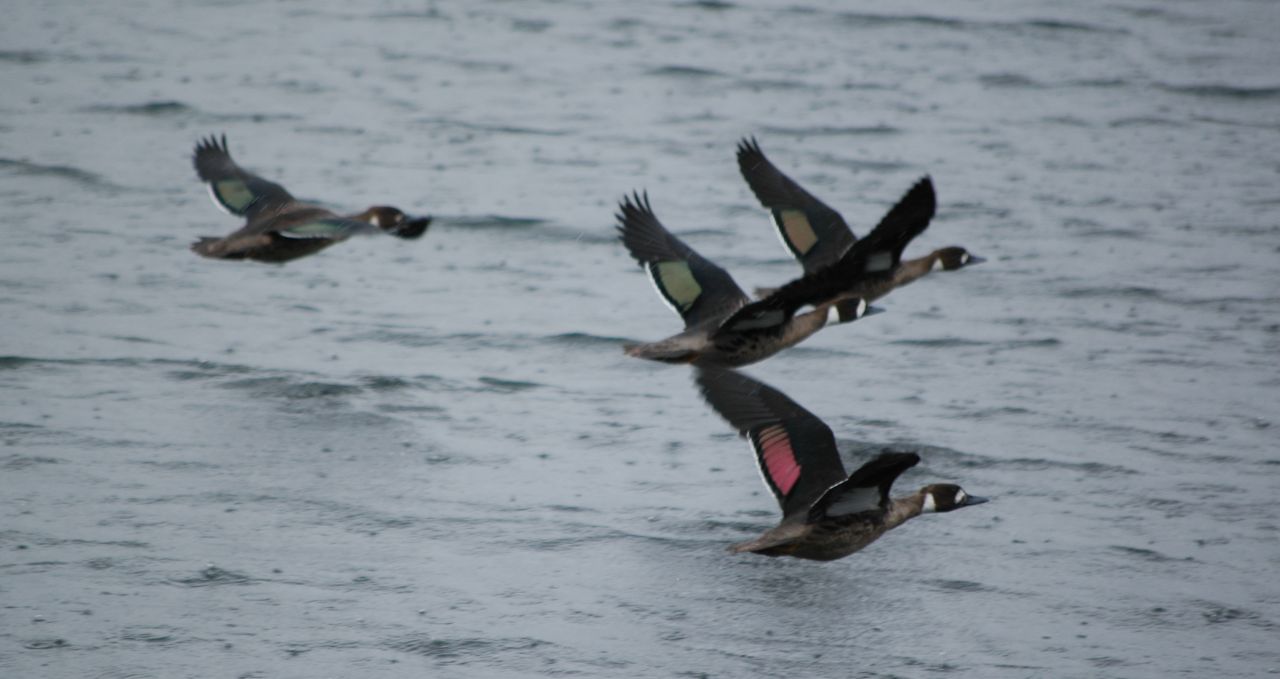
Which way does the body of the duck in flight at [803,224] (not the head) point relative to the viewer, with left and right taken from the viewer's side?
facing to the right of the viewer

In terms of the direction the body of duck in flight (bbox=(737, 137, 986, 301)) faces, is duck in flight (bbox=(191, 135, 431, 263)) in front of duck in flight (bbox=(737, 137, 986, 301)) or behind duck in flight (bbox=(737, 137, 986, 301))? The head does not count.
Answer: behind

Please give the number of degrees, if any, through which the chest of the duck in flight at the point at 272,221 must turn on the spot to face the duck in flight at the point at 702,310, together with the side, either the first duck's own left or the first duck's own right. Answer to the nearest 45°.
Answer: approximately 45° to the first duck's own right

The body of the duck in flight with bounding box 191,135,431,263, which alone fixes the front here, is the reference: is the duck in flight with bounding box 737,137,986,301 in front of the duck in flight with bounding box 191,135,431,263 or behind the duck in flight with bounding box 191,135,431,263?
in front

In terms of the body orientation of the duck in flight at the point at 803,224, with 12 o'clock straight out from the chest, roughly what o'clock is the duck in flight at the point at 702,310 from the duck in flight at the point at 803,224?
the duck in flight at the point at 702,310 is roughly at 4 o'clock from the duck in flight at the point at 803,224.

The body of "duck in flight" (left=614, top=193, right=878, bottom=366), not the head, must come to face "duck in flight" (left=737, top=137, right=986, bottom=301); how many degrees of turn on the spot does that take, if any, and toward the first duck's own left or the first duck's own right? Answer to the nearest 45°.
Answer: approximately 45° to the first duck's own left

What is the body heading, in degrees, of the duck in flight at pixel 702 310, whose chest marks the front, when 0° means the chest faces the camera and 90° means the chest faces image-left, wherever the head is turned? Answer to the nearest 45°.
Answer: approximately 270°

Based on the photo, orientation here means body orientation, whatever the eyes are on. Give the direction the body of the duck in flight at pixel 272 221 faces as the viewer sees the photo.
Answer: to the viewer's right

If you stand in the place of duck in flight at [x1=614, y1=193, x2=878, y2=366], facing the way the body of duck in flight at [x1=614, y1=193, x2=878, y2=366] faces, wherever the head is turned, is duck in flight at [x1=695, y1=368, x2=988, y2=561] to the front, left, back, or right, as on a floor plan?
right

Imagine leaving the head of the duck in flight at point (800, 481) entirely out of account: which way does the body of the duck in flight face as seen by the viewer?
to the viewer's right

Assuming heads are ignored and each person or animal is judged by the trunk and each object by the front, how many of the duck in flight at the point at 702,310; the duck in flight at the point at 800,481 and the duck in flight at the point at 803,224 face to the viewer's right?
3
